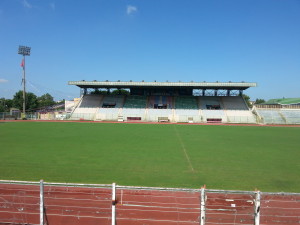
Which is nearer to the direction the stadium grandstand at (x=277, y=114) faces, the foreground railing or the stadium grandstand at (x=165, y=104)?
the foreground railing

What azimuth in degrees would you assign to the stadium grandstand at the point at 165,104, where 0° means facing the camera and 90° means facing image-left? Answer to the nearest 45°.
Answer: approximately 0°

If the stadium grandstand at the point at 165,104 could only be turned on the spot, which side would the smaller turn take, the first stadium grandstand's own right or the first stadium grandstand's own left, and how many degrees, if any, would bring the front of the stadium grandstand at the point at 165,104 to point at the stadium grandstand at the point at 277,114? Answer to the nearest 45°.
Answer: approximately 90° to the first stadium grandstand's own left

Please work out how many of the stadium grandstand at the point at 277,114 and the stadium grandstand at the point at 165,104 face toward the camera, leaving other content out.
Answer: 2

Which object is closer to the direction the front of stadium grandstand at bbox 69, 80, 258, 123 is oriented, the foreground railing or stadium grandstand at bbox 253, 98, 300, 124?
the foreground railing

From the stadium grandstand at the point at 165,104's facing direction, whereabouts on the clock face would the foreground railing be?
The foreground railing is roughly at 12 o'clock from the stadium grandstand.

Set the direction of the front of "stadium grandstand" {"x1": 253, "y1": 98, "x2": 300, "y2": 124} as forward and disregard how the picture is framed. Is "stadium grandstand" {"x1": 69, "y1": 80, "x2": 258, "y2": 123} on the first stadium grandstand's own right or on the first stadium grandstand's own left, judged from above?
on the first stadium grandstand's own right

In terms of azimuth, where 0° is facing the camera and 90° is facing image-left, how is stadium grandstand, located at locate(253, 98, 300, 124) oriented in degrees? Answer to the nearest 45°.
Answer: approximately 0°
